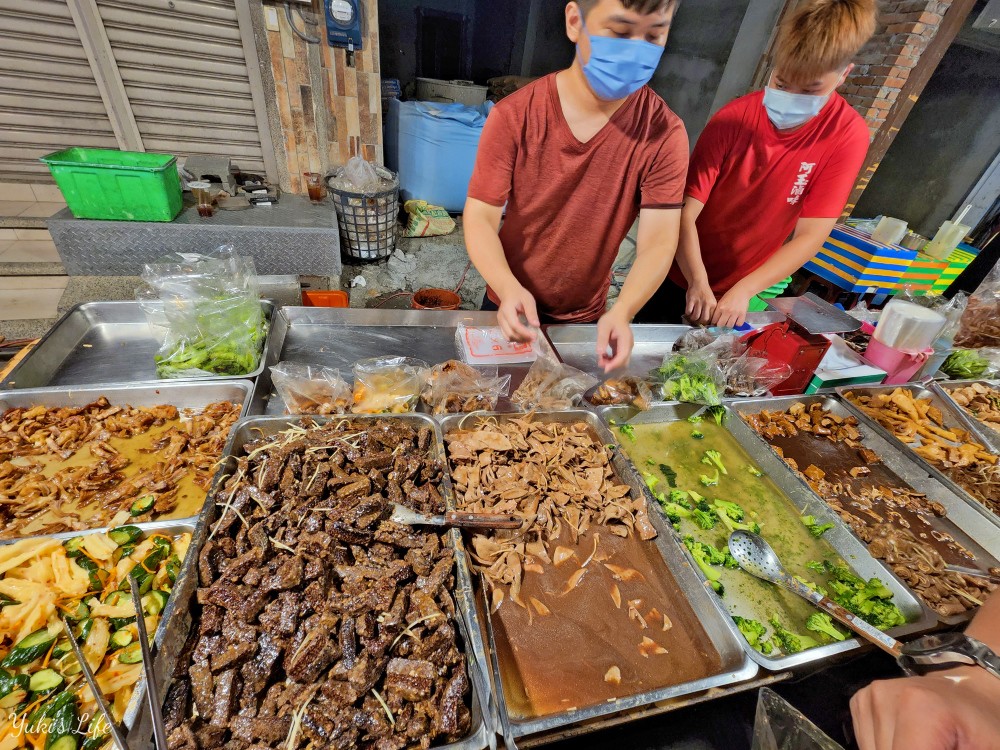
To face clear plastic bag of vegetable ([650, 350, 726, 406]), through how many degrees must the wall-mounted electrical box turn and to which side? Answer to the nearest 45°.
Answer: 0° — it already faces it

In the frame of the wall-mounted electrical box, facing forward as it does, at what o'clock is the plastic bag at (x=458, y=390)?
The plastic bag is roughly at 12 o'clock from the wall-mounted electrical box.

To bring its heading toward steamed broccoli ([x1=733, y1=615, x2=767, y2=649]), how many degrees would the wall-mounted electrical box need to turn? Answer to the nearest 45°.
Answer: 0° — it already faces it

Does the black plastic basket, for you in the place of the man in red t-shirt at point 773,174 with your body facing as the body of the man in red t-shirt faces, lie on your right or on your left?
on your right

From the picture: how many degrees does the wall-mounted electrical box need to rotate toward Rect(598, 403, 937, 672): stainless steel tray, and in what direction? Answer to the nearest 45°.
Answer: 0° — it already faces it

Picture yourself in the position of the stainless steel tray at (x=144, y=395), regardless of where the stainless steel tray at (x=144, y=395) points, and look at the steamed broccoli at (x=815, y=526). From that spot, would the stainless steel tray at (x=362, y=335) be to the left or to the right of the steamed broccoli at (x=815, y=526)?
left

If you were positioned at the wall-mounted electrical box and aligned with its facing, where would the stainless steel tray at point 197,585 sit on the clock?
The stainless steel tray is roughly at 12 o'clock from the wall-mounted electrical box.

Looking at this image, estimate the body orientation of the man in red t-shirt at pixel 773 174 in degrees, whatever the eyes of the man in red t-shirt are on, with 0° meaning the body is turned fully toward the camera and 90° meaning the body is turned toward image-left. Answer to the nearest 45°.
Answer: approximately 45°
